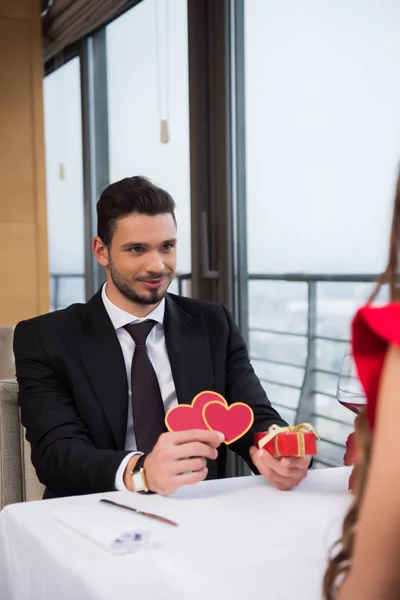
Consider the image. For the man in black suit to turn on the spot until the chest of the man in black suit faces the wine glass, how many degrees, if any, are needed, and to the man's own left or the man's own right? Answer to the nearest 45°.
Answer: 0° — they already face it

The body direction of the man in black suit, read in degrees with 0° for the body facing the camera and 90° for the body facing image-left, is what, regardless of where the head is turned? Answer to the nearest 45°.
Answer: approximately 315°

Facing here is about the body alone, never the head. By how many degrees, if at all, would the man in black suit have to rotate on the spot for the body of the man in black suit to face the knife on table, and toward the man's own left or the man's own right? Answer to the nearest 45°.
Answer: approximately 45° to the man's own right

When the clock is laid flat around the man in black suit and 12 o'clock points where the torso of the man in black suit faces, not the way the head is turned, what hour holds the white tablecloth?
The white tablecloth is roughly at 1 o'clock from the man in black suit.

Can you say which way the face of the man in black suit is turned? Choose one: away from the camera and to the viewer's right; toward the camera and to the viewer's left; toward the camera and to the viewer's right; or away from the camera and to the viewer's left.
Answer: toward the camera and to the viewer's right
